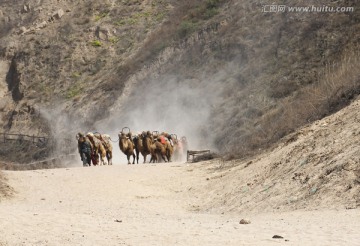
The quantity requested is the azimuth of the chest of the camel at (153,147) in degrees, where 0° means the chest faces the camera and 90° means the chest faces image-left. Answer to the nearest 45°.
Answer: approximately 45°

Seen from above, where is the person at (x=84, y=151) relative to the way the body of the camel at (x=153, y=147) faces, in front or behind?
in front

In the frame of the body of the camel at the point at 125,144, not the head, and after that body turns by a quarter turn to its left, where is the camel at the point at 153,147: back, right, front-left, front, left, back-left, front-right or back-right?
front-left

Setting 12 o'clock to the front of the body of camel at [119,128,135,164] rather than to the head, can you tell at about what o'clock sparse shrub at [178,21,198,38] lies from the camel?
The sparse shrub is roughly at 5 o'clock from the camel.

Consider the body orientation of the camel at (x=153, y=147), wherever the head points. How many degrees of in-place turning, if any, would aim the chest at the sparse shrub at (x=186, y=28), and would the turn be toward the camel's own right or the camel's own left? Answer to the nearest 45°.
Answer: approximately 135° to the camel's own right

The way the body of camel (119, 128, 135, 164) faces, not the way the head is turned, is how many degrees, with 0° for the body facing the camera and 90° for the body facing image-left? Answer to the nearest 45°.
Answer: approximately 45°

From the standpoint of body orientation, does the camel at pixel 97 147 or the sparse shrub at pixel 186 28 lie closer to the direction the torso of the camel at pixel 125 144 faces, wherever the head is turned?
the camel
